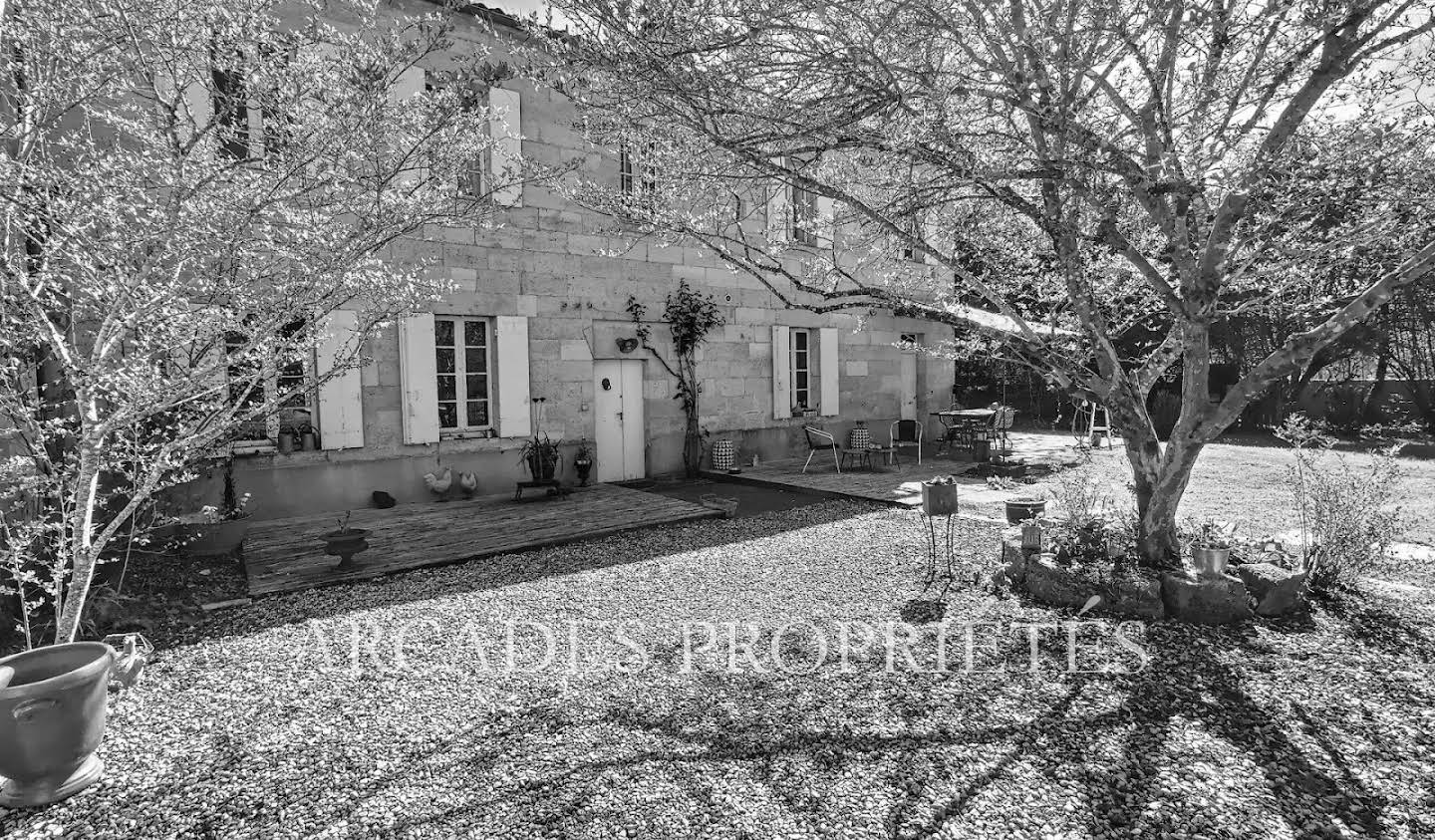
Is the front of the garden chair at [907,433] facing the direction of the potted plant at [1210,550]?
no

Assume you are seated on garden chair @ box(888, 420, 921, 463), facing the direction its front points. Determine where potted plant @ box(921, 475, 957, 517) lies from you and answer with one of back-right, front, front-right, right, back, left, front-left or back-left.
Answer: front

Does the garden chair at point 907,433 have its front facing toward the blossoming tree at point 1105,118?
no

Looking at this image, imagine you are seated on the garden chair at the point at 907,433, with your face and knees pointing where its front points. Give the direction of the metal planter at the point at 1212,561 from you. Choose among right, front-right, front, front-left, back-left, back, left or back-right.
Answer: back-left

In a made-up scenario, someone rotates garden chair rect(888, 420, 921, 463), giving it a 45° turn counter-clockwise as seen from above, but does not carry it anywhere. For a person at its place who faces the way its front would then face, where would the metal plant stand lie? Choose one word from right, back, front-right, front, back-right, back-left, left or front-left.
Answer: front-right

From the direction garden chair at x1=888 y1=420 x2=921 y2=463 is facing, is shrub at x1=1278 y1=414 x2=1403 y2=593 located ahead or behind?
ahead

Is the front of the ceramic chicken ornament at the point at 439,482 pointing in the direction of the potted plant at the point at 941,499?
no

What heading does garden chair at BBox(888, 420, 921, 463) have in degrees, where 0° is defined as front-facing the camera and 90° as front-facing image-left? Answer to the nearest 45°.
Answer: approximately 0°
